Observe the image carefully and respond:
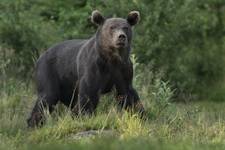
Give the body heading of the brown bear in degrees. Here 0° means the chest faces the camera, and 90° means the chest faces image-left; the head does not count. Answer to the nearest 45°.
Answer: approximately 315°
